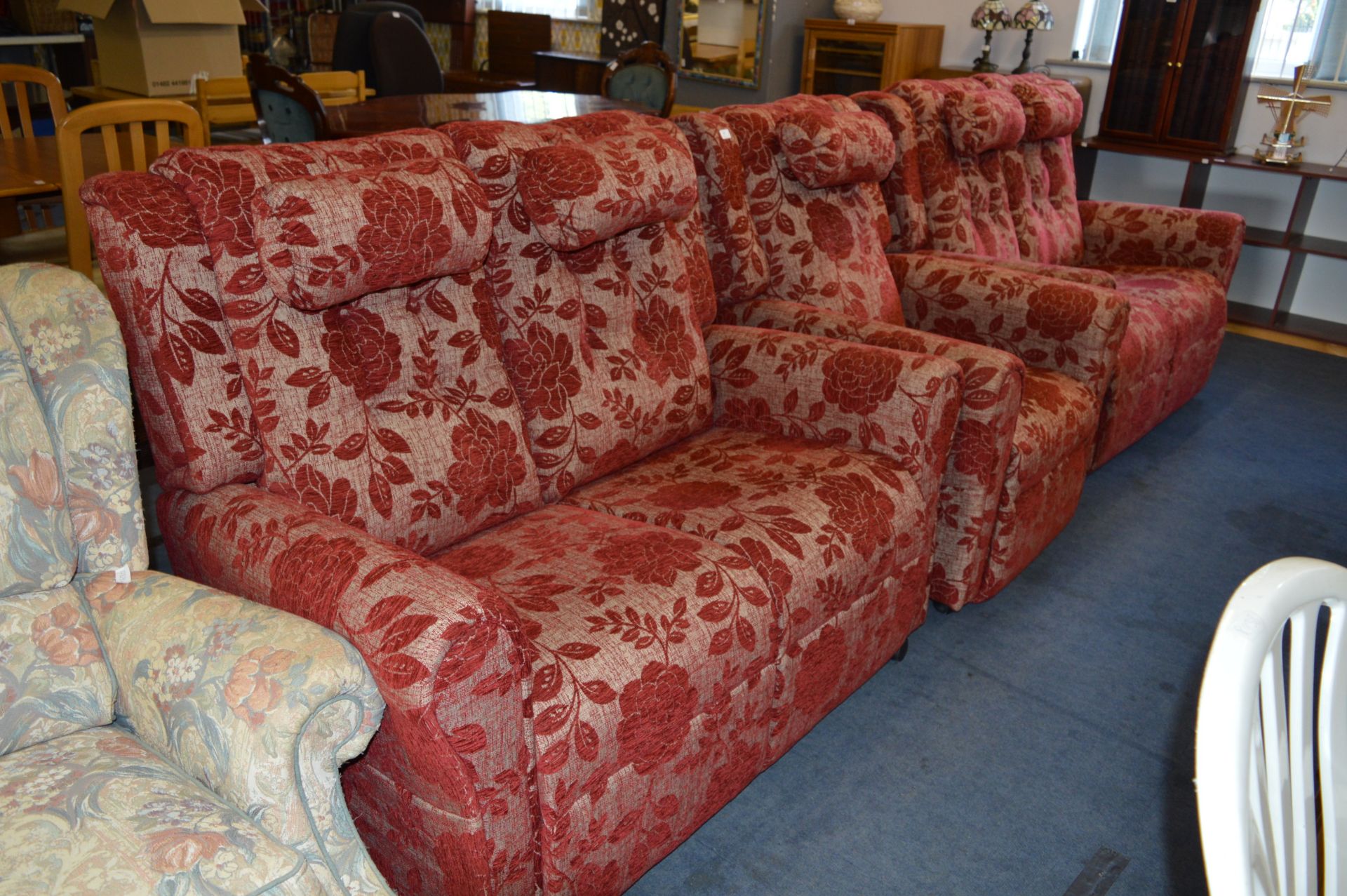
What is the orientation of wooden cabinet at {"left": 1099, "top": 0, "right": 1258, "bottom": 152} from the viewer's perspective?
toward the camera

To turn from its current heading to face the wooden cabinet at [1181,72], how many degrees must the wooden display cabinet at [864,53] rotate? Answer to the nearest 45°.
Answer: approximately 90° to its left

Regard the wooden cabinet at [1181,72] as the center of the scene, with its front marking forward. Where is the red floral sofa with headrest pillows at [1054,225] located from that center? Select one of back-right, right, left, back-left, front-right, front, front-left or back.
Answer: front

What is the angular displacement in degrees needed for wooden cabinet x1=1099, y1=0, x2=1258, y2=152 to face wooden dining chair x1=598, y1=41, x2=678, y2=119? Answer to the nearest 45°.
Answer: approximately 90° to its right

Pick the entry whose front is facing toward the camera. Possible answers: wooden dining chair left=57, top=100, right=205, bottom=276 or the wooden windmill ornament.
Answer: the wooden windmill ornament

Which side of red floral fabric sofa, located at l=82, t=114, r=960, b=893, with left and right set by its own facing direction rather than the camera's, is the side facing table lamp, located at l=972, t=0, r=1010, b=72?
left

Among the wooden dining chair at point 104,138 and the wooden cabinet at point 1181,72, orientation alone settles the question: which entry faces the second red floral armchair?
the wooden cabinet

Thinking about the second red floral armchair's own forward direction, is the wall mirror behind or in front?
behind

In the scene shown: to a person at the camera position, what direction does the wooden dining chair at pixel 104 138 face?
facing away from the viewer and to the left of the viewer

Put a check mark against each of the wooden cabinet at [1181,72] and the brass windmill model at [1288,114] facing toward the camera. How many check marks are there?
2

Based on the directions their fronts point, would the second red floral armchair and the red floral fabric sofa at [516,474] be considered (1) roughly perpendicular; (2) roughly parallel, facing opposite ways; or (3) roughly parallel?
roughly parallel

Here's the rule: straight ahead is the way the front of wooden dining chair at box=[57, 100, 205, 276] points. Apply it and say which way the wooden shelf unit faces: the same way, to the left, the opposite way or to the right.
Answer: to the left

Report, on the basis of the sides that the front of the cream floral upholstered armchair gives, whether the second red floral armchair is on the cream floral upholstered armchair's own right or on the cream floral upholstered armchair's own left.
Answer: on the cream floral upholstered armchair's own left

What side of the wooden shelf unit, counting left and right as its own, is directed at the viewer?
front

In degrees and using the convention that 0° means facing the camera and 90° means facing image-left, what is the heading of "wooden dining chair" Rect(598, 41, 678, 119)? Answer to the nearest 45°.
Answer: approximately 45°

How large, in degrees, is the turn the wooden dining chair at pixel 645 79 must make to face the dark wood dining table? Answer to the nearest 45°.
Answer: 0° — it already faces it

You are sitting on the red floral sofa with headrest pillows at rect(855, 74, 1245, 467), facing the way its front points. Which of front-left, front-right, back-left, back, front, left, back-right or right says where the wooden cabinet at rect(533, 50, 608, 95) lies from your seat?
back

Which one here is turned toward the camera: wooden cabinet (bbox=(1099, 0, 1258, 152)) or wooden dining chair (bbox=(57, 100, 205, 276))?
the wooden cabinet
